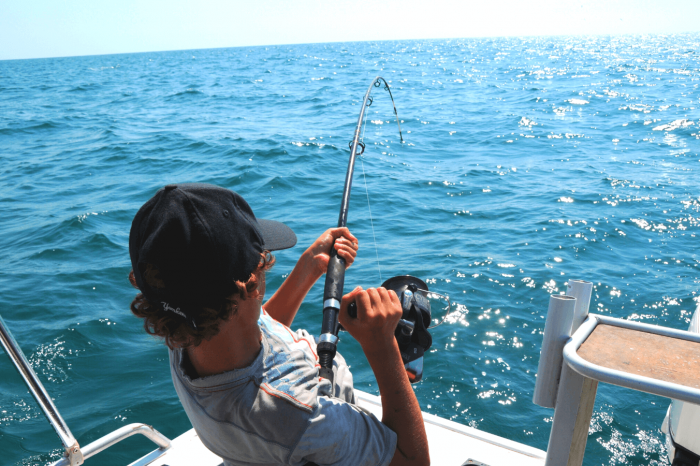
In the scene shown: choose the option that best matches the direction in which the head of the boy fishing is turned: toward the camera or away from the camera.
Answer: away from the camera

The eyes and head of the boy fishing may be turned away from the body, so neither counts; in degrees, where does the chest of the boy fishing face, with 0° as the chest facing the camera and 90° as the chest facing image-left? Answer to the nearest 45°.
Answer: approximately 225°
